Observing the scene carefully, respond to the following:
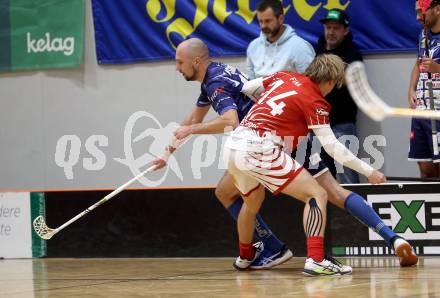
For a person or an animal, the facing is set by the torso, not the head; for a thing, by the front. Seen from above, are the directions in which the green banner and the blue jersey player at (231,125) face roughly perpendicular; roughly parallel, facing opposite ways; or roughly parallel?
roughly perpendicular

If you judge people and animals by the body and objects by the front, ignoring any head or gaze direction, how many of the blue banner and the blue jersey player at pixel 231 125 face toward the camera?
1

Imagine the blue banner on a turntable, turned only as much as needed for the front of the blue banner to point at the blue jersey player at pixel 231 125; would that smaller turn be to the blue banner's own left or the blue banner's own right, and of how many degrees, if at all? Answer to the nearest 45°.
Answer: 0° — it already faces them

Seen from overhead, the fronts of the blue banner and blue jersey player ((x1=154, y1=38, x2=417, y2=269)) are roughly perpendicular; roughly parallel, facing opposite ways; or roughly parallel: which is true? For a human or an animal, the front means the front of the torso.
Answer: roughly perpendicular

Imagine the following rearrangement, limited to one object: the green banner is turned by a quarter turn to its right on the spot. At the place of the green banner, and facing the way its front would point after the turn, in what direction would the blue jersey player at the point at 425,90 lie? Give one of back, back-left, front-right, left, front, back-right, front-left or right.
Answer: back-left

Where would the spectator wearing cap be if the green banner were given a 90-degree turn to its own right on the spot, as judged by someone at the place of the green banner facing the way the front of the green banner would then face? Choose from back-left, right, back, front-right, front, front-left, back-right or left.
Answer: back-left

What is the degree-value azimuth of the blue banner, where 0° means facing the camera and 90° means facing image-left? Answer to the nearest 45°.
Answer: approximately 0°

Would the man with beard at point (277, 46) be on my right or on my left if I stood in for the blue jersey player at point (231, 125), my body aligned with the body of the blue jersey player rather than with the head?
on my right

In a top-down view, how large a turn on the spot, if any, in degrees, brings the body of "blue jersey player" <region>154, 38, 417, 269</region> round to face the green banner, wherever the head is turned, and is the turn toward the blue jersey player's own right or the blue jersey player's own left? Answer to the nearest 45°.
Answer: approximately 45° to the blue jersey player's own right

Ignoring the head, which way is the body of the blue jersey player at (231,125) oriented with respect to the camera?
to the viewer's left

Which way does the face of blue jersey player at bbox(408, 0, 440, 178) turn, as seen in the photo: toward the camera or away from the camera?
toward the camera

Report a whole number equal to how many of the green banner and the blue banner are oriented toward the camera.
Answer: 2

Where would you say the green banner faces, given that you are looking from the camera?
facing the viewer

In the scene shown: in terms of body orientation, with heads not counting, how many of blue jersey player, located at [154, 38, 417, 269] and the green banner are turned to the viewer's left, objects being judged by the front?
1

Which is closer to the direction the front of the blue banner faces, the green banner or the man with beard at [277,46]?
the man with beard

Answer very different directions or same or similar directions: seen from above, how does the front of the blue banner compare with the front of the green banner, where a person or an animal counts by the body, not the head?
same or similar directions

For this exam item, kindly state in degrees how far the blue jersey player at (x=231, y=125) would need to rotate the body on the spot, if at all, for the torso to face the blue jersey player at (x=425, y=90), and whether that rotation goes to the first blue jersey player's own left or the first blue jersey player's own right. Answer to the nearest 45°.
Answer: approximately 135° to the first blue jersey player's own right
